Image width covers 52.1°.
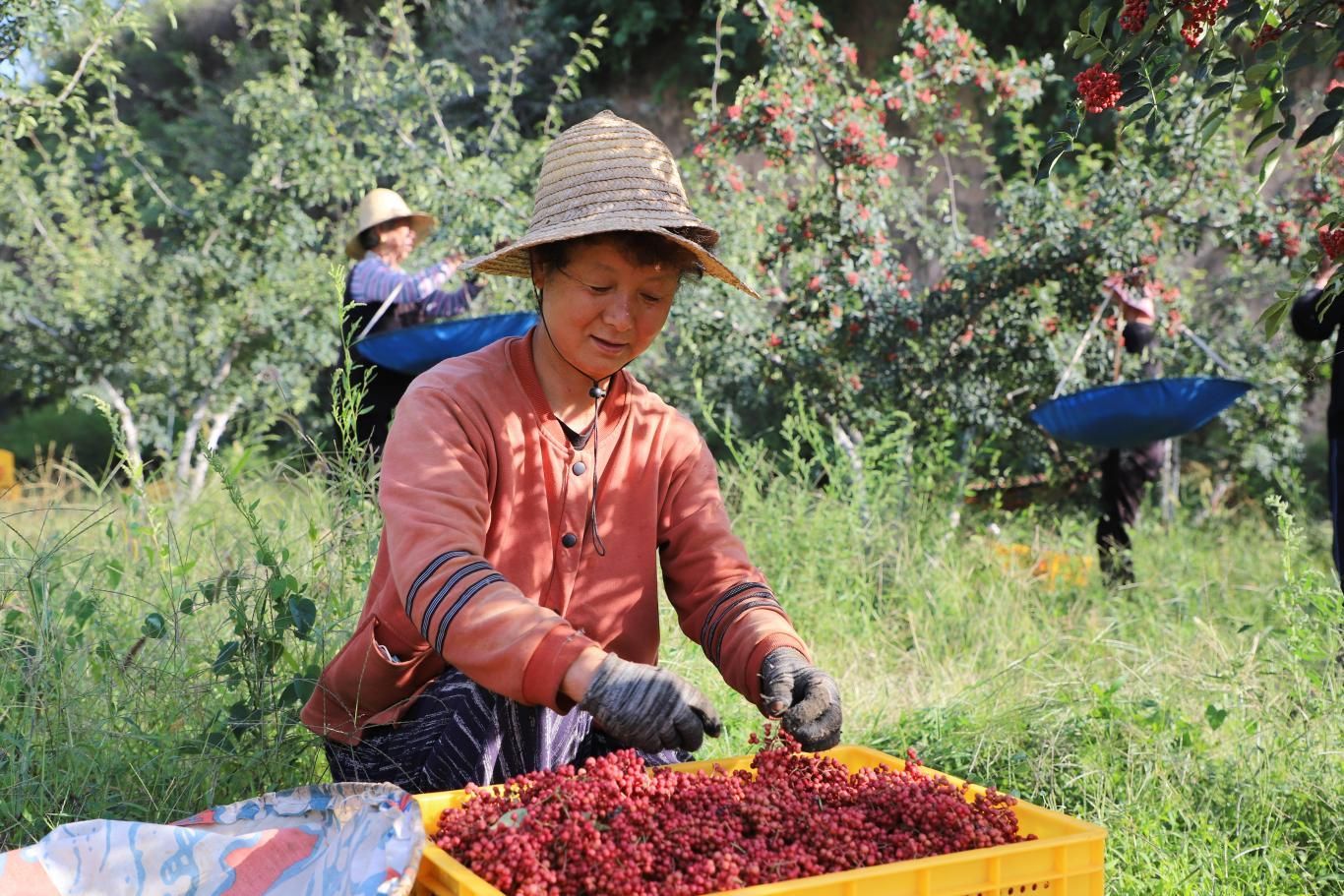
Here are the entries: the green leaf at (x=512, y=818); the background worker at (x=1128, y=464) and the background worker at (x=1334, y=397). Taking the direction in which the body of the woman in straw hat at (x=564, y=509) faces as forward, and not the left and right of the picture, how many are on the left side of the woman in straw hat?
2

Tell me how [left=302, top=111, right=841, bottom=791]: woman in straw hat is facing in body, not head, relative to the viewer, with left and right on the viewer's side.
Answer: facing the viewer and to the right of the viewer

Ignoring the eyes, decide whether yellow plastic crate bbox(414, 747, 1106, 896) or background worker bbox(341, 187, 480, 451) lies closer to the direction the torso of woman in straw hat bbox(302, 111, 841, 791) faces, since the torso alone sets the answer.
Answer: the yellow plastic crate

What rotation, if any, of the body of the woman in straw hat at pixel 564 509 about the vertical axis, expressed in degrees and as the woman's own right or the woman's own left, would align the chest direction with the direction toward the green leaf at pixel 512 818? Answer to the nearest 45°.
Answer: approximately 45° to the woman's own right

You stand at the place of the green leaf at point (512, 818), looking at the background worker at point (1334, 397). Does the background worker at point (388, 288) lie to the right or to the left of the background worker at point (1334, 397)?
left

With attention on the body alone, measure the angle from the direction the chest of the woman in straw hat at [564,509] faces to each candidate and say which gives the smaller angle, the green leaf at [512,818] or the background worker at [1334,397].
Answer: the green leaf

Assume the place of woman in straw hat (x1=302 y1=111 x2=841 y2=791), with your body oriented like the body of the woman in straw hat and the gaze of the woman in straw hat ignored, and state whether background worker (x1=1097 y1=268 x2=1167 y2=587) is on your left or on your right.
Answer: on your left

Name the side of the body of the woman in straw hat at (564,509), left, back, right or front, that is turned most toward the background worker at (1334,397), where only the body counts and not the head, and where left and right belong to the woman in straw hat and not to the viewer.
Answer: left

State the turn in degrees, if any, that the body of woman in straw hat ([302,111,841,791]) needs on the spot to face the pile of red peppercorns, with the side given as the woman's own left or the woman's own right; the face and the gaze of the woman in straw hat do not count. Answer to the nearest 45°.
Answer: approximately 45° to the woman's own right
